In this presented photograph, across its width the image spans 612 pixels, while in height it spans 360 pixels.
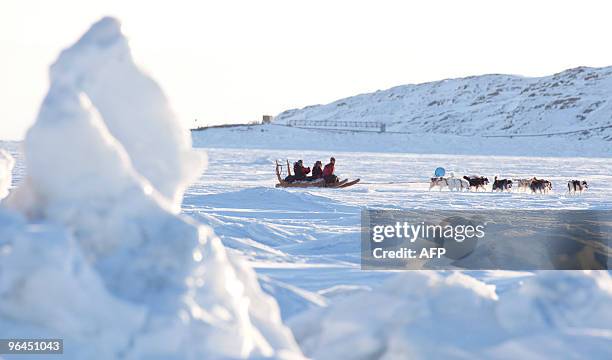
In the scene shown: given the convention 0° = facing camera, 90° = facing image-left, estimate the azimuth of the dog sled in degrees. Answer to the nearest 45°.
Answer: approximately 270°

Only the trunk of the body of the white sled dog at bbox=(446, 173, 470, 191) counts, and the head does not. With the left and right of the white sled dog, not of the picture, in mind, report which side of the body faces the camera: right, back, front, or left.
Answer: right

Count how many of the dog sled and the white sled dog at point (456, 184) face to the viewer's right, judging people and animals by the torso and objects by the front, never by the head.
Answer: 2

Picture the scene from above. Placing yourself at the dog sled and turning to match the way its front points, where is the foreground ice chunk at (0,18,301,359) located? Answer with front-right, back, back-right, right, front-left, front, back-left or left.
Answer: right

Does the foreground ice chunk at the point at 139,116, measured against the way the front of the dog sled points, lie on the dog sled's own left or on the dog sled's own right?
on the dog sled's own right

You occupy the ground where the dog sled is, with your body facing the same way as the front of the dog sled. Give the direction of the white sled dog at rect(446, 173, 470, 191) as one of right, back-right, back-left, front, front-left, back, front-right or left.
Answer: front

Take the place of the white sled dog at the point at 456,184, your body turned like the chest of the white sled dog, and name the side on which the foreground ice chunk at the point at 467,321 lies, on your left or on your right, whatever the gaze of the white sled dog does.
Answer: on your right

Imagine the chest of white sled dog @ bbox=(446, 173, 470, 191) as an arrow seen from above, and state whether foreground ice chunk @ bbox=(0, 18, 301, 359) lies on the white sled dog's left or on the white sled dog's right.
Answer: on the white sled dog's right

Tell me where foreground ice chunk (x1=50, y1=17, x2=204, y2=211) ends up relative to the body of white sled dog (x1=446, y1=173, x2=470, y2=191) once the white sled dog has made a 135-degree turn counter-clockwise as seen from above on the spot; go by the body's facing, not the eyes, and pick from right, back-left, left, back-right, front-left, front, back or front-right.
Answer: back-left

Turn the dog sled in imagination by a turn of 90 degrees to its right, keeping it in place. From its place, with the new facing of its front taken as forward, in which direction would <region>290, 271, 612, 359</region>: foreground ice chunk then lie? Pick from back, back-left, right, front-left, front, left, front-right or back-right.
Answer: front

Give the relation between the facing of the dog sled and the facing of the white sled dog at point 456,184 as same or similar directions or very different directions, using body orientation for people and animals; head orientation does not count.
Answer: same or similar directions

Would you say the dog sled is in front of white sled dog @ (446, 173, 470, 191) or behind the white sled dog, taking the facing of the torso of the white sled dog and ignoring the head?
behind
